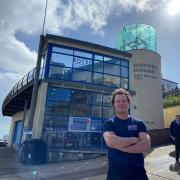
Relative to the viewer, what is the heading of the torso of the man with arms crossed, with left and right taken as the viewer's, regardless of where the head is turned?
facing the viewer

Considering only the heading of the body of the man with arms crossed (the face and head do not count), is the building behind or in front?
behind

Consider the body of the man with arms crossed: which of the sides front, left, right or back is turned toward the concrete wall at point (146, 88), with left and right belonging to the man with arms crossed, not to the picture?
back

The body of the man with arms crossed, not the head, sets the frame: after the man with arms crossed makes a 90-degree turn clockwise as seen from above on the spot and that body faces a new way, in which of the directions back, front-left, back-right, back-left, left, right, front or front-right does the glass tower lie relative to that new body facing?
right
